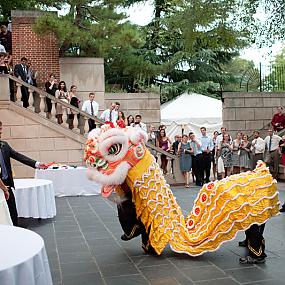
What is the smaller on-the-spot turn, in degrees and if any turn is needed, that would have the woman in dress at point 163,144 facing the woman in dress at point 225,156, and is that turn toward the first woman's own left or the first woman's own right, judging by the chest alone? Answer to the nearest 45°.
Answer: approximately 90° to the first woman's own left

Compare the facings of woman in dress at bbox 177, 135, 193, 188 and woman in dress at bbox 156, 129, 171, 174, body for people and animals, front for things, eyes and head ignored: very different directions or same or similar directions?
same or similar directions

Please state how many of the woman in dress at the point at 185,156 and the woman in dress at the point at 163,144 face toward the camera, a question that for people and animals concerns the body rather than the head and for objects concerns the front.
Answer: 2

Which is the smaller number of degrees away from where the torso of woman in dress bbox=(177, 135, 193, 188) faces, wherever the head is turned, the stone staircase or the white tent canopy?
the stone staircase

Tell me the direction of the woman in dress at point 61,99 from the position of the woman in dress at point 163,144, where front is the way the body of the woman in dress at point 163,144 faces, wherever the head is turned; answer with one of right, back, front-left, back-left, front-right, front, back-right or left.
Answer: right

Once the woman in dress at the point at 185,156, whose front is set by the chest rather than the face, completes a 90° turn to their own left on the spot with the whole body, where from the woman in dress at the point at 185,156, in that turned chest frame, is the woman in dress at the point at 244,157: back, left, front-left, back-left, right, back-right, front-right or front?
front

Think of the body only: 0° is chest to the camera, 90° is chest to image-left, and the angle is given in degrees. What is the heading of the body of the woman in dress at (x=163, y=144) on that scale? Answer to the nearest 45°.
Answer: approximately 0°

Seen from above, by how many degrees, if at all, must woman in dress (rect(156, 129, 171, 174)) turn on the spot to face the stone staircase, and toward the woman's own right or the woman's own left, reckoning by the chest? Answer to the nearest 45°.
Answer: approximately 90° to the woman's own right

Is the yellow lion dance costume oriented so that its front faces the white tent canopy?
no

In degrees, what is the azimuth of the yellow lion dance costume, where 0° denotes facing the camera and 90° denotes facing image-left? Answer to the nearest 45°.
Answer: approximately 90°

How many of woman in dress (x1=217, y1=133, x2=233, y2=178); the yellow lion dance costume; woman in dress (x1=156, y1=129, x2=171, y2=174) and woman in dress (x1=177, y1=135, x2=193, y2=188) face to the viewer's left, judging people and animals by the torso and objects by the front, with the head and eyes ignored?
1

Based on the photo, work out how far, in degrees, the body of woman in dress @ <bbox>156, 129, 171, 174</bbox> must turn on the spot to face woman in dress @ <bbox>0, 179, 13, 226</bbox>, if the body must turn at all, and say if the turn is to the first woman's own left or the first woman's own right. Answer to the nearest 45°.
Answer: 0° — they already face them

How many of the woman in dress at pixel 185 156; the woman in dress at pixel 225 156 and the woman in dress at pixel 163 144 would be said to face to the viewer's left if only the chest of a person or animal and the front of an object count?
0

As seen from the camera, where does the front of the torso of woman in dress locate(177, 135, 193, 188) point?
toward the camera

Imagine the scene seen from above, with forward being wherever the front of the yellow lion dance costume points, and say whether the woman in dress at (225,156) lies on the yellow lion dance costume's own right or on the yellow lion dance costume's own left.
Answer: on the yellow lion dance costume's own right

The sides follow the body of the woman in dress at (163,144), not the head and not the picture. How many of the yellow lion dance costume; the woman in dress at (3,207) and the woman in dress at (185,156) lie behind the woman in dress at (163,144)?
0
